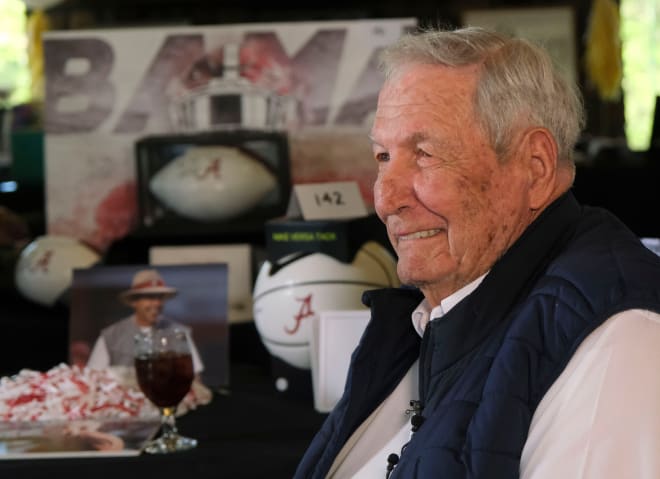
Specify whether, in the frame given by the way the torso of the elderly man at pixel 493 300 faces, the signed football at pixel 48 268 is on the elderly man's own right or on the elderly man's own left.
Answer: on the elderly man's own right

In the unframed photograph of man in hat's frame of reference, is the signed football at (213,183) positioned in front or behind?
behind

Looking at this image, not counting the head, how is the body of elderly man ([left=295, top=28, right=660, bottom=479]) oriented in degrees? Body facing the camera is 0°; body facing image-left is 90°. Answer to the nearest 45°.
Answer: approximately 45°

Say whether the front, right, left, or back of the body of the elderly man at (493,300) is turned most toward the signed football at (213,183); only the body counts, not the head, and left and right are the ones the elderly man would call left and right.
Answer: right

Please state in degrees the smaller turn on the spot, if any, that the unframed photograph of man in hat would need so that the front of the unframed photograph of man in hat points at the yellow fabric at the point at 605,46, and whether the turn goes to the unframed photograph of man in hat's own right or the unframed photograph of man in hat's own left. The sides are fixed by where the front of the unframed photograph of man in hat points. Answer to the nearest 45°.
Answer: approximately 135° to the unframed photograph of man in hat's own left

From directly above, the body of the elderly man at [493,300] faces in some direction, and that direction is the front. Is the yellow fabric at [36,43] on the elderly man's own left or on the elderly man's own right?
on the elderly man's own right

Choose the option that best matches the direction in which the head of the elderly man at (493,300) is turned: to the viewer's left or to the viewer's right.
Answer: to the viewer's left

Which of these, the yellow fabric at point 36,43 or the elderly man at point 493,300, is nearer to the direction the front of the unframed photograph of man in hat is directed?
the elderly man

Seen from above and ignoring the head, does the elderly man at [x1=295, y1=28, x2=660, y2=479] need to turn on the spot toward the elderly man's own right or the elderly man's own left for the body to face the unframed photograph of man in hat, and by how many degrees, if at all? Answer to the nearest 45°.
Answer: approximately 90° to the elderly man's own right

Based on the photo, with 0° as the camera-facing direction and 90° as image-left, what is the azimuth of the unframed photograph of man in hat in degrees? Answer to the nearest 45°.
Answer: approximately 0°
